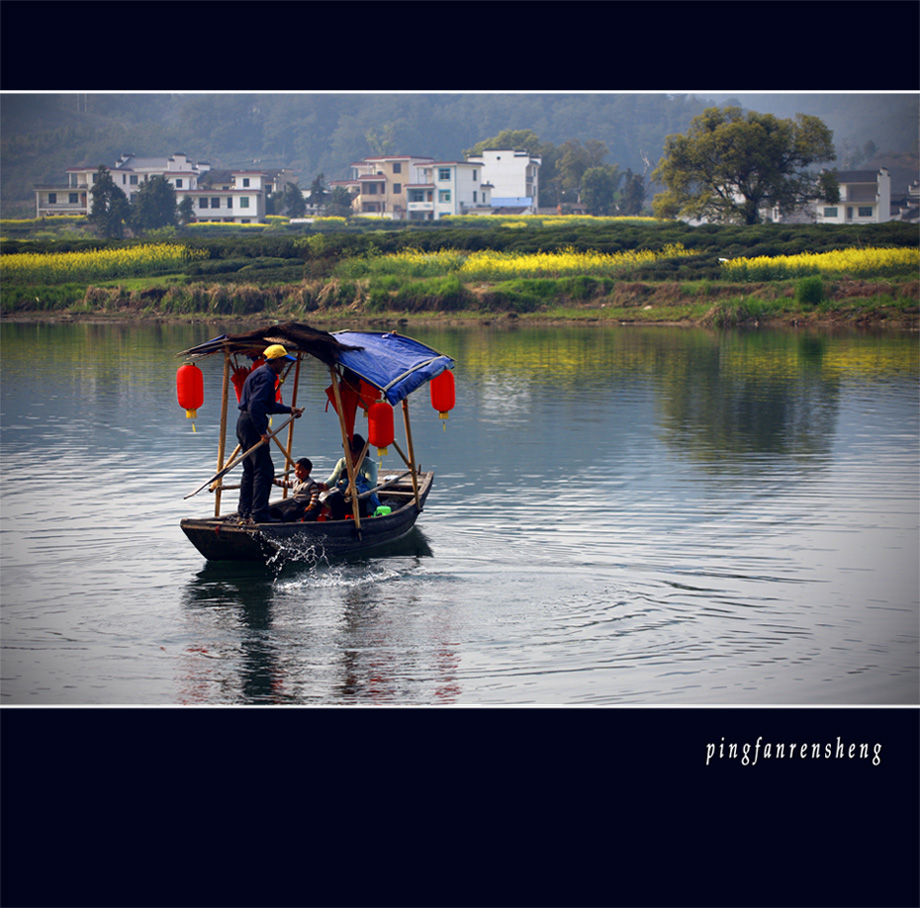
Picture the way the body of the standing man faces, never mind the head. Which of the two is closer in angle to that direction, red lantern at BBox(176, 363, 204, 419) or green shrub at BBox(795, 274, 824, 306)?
the green shrub

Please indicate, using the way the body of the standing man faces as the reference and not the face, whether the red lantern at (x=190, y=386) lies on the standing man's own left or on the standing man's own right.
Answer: on the standing man's own left

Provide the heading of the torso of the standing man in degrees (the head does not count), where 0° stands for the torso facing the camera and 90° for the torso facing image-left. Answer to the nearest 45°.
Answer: approximately 270°

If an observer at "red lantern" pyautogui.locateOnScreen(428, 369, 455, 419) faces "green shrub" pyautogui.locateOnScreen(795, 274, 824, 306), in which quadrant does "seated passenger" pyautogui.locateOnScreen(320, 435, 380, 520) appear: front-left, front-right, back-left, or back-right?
back-left
